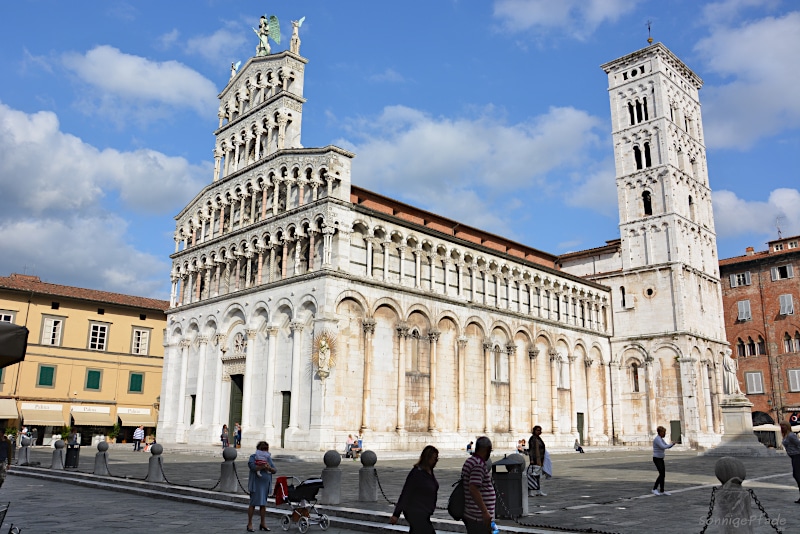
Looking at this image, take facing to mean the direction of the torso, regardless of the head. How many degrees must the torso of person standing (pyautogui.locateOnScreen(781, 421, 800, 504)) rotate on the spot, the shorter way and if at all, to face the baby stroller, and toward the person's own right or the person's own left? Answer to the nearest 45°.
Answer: approximately 45° to the person's own left

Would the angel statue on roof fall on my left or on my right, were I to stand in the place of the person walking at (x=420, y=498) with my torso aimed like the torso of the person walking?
on my left

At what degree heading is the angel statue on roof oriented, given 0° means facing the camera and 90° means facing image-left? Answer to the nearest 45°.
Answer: approximately 45°

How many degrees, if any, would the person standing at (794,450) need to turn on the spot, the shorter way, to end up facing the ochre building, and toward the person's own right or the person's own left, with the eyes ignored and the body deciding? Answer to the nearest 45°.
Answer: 0° — they already face it

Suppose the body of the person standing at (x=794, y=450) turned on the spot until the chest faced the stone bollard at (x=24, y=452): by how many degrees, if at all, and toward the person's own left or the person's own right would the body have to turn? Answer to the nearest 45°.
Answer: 0° — they already face it

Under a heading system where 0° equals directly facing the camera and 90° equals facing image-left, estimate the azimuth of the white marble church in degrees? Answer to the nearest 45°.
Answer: approximately 45°

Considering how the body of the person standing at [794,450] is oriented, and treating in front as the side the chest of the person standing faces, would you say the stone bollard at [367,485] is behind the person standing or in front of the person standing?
in front
